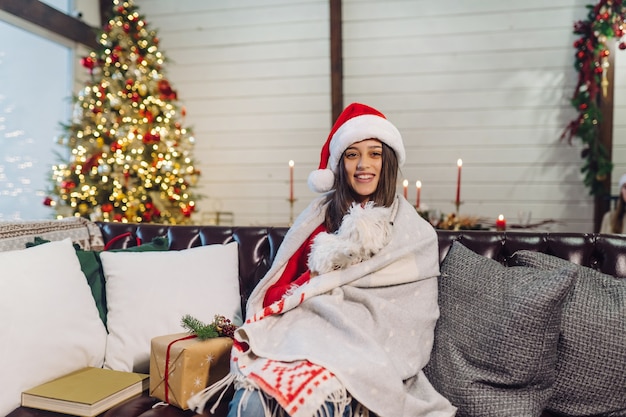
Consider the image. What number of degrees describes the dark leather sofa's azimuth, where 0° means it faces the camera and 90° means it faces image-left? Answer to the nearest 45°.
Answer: approximately 0°

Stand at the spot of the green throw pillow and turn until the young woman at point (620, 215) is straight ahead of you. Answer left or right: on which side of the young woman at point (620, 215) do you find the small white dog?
right

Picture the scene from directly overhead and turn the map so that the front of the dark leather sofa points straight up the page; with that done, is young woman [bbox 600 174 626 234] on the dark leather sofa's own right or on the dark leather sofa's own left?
on the dark leather sofa's own left

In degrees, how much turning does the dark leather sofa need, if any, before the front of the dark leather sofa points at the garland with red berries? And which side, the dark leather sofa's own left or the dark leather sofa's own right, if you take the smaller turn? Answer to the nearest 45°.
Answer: approximately 135° to the dark leather sofa's own left
